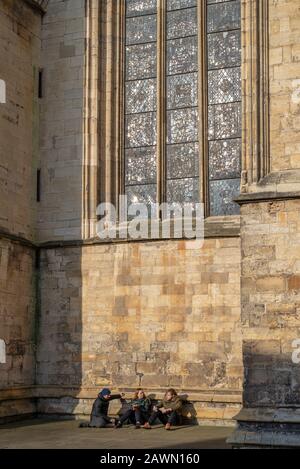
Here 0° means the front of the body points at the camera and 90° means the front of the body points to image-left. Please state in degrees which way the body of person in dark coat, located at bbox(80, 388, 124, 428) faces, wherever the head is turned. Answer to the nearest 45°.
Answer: approximately 270°

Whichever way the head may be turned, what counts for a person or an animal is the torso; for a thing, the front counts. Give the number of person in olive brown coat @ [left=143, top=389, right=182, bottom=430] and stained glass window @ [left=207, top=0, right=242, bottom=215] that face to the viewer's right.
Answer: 0

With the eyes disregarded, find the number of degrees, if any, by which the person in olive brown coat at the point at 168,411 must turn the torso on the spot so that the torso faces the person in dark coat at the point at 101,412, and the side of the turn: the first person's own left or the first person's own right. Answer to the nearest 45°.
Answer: approximately 45° to the first person's own right

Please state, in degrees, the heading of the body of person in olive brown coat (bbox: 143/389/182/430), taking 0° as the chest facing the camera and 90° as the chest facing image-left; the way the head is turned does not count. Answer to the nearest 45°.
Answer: approximately 45°

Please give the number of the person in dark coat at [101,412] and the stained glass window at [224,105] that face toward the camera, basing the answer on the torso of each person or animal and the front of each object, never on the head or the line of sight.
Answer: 1

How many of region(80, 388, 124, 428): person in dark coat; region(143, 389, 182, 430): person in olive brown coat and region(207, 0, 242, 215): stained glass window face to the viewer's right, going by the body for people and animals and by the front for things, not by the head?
1

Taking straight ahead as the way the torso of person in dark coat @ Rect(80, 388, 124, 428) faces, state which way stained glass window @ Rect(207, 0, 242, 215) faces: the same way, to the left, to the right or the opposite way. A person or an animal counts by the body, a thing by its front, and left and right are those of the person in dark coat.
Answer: to the right

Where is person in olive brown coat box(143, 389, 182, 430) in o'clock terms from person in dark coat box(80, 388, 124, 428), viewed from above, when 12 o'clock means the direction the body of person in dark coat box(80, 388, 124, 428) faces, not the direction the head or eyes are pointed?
person in olive brown coat box(143, 389, 182, 430) is roughly at 12 o'clock from person in dark coat box(80, 388, 124, 428).

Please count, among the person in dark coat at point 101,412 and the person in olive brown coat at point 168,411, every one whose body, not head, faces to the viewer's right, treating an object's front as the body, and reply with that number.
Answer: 1

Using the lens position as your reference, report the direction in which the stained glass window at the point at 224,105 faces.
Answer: facing the viewer
